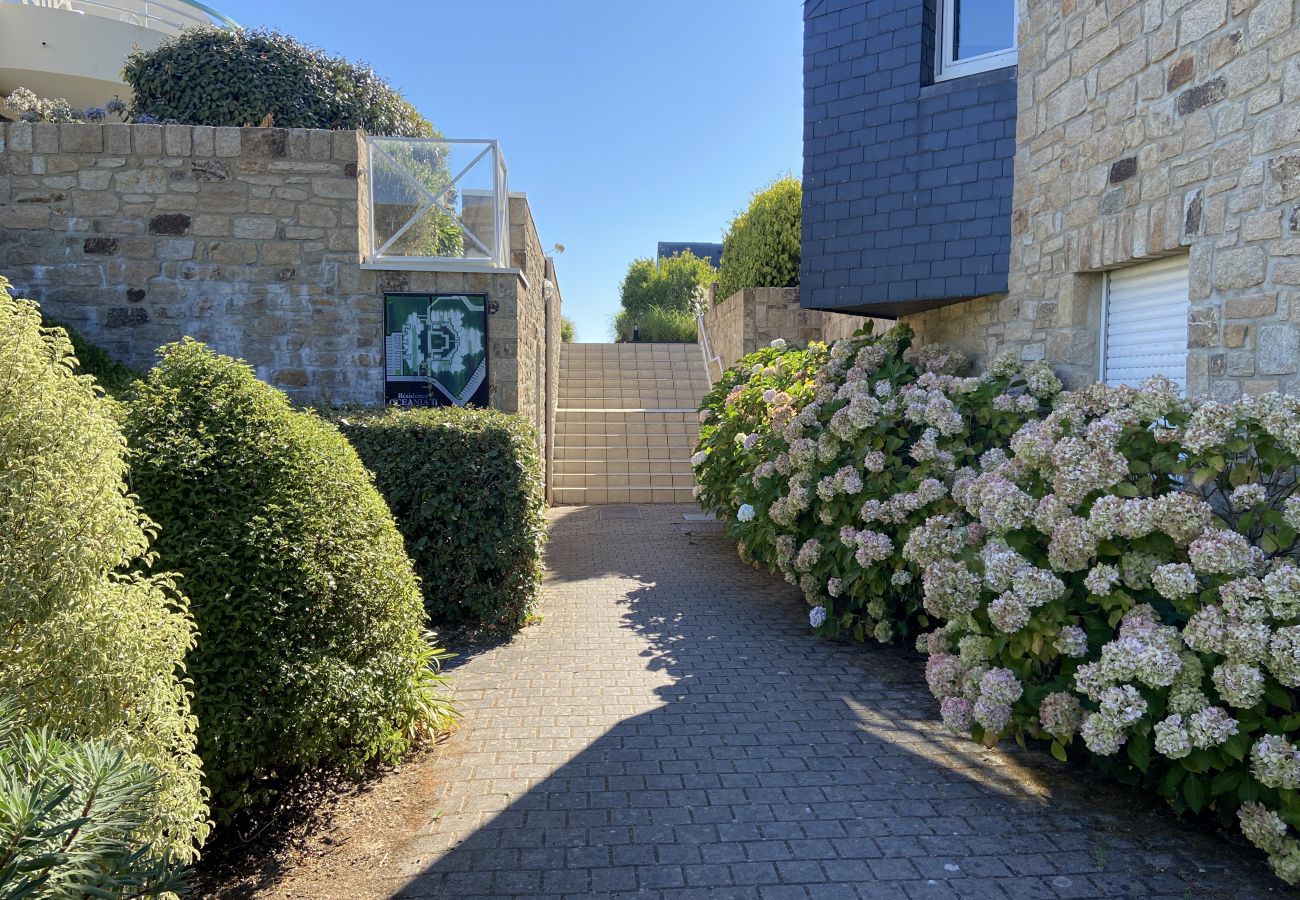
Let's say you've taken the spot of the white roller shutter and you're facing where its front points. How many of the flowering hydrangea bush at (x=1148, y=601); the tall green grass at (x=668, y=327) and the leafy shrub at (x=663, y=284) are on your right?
2

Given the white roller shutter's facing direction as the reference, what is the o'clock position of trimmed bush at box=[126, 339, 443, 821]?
The trimmed bush is roughly at 12 o'clock from the white roller shutter.

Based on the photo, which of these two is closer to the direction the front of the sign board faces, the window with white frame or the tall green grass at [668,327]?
the window with white frame

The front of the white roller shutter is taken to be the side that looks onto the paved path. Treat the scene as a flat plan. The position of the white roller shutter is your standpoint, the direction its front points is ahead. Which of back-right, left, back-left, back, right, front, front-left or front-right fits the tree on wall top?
right

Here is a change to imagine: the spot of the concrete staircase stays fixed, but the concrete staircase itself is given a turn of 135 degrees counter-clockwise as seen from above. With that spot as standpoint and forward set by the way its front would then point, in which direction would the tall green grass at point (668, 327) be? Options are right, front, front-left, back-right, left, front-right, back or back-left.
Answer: front-left

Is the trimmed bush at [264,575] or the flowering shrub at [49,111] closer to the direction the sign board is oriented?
the trimmed bush

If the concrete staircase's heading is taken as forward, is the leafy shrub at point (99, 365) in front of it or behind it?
in front

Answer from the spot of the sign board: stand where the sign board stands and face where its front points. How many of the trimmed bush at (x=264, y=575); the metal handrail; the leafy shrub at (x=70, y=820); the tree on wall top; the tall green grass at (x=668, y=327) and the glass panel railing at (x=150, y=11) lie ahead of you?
2

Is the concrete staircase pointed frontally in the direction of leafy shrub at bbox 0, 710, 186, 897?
yes

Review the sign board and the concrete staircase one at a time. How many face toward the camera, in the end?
2

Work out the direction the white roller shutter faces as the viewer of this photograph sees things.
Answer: facing the viewer and to the left of the viewer

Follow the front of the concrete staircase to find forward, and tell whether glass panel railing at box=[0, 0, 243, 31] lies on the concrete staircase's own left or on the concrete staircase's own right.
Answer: on the concrete staircase's own right
